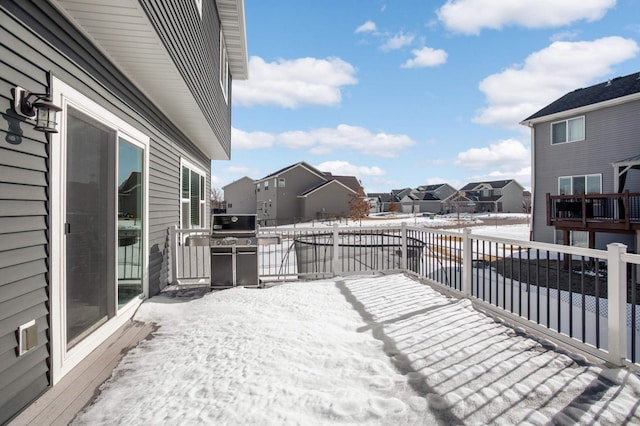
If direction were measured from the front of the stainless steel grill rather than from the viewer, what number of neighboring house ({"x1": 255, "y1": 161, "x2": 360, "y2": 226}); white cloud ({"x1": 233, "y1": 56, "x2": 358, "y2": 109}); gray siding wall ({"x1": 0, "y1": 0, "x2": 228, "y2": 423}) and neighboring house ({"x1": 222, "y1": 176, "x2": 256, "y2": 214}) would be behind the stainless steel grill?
3

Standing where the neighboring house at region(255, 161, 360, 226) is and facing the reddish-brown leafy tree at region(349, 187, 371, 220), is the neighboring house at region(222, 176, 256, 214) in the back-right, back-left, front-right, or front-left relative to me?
back-left

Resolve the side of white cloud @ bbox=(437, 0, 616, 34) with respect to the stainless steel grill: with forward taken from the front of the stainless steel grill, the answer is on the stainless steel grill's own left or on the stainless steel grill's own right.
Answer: on the stainless steel grill's own left

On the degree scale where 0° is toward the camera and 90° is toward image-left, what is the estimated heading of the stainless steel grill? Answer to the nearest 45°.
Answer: approximately 0°

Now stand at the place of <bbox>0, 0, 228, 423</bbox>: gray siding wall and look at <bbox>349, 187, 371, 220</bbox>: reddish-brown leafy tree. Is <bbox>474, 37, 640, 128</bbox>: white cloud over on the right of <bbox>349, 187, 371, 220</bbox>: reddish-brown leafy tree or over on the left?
right

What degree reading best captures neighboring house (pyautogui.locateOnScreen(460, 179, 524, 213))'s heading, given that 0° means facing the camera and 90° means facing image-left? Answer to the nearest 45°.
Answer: approximately 45°

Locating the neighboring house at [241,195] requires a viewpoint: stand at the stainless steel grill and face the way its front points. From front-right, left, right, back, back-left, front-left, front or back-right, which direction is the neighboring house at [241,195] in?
back

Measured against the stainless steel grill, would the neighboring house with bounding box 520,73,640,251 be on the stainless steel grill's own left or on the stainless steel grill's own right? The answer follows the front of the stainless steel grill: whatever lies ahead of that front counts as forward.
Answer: on the stainless steel grill's own left
